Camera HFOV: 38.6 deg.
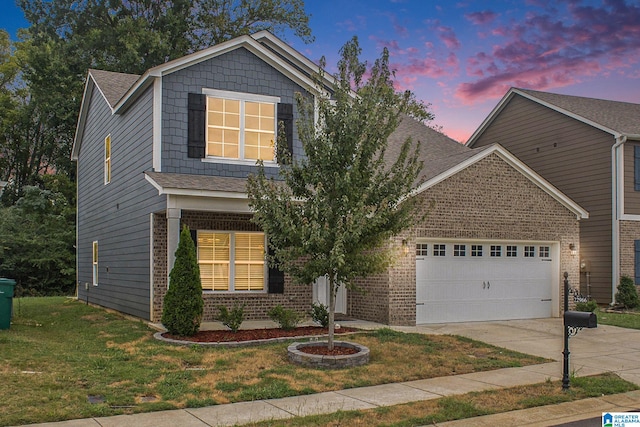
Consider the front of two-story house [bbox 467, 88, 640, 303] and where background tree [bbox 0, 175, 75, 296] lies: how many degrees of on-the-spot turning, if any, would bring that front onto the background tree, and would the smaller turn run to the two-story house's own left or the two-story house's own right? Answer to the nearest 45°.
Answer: approximately 135° to the two-story house's own right

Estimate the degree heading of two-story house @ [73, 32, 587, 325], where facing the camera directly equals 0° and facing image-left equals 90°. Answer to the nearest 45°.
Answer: approximately 315°

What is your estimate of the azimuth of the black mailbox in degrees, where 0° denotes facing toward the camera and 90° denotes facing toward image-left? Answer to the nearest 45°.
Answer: approximately 315°

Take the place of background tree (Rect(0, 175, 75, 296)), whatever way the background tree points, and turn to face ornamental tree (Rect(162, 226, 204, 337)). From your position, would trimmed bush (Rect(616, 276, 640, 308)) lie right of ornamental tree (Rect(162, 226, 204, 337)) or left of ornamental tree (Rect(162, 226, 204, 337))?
left

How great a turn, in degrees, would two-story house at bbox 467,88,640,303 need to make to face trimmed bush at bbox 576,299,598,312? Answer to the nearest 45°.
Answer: approximately 45° to its right

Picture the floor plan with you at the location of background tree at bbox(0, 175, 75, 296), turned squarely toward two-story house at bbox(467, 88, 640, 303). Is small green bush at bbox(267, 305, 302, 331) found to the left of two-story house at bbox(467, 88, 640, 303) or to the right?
right
